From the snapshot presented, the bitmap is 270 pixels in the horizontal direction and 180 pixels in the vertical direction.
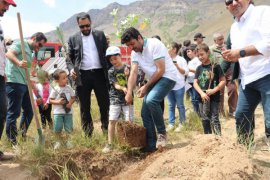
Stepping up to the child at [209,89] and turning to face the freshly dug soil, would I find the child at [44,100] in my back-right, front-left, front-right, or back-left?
front-right

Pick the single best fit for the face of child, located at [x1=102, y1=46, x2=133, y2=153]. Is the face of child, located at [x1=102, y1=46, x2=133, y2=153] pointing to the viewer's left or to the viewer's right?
to the viewer's right

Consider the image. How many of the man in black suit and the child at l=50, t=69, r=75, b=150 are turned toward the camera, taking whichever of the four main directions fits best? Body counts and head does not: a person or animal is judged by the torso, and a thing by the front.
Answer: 2

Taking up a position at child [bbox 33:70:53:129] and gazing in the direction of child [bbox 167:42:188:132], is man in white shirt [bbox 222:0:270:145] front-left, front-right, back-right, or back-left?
front-right

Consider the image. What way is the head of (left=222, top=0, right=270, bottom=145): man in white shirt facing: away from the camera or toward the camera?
toward the camera

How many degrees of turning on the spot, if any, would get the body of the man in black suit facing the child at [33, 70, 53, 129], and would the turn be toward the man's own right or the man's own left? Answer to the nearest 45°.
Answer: approximately 135° to the man's own right

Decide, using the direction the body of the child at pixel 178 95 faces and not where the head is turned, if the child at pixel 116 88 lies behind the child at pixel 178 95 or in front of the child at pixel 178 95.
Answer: in front

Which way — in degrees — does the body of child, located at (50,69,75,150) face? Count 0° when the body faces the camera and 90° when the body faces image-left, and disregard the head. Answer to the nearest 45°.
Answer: approximately 0°

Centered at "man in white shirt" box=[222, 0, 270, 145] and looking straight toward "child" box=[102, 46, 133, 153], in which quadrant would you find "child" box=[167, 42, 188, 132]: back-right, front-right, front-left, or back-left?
front-right

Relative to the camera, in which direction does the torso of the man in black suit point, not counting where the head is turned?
toward the camera

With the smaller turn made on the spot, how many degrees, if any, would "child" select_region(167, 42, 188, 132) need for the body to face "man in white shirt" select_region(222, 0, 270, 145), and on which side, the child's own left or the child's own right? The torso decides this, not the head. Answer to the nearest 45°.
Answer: approximately 45° to the child's own left

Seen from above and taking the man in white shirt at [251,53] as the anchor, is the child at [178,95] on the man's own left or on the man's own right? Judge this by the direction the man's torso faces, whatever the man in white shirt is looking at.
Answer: on the man's own right

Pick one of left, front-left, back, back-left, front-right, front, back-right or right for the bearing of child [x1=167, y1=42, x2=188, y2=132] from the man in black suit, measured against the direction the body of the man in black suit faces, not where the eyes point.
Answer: back-left

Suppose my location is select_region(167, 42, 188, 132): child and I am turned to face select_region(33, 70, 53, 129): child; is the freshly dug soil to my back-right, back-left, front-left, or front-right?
front-left

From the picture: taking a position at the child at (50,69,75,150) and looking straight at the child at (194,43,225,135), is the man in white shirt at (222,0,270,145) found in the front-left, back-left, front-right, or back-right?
front-right

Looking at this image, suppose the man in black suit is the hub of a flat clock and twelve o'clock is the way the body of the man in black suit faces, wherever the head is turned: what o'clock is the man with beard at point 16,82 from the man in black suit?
The man with beard is roughly at 3 o'clock from the man in black suit.

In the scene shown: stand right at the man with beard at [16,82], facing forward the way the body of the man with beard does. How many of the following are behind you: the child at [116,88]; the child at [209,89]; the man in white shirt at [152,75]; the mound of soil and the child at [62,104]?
0

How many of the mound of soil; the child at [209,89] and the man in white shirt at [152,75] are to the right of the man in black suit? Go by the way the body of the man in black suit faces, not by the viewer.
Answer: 0

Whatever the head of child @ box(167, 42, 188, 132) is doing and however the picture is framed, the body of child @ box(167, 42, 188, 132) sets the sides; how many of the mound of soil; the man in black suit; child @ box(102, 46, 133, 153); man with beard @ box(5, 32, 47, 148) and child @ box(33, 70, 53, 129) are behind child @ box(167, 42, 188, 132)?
0
